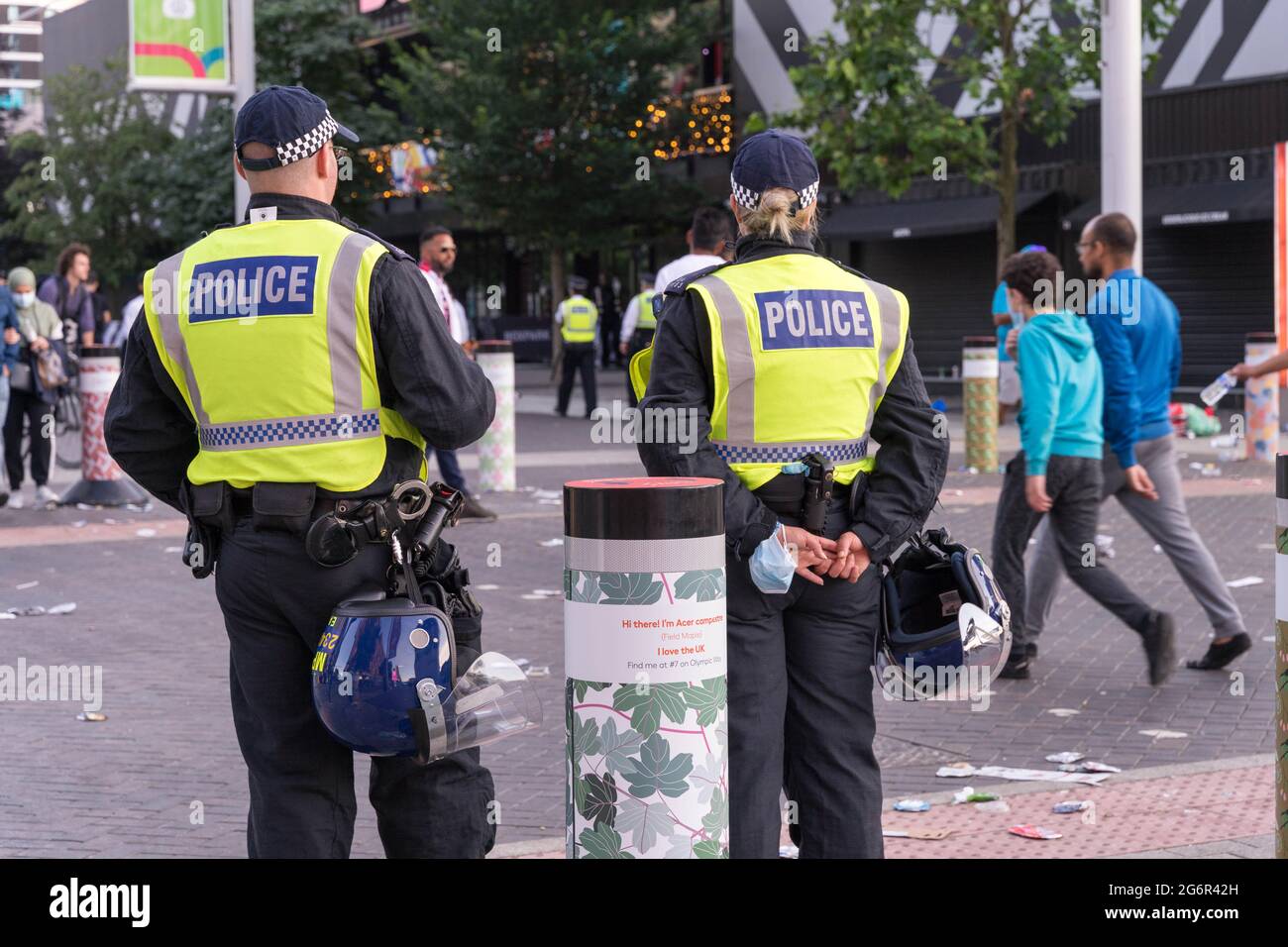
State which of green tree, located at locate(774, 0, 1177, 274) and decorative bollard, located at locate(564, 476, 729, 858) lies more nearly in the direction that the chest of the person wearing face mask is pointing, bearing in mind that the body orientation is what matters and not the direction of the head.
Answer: the decorative bollard

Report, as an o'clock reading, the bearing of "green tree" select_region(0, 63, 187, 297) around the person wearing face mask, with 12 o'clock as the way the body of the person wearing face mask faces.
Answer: The green tree is roughly at 6 o'clock from the person wearing face mask.

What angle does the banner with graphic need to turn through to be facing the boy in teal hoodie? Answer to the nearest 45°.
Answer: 0° — it already faces them

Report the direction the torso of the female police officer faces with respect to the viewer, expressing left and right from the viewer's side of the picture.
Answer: facing away from the viewer

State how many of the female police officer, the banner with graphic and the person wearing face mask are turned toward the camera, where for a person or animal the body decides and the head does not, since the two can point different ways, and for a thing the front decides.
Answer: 2

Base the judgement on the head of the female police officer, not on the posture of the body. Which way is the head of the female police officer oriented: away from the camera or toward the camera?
away from the camera

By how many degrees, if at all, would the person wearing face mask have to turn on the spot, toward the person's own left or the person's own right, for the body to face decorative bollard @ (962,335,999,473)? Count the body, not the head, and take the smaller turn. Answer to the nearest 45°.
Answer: approximately 90° to the person's own left

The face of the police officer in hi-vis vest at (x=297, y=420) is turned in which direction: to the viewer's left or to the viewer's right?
to the viewer's right
